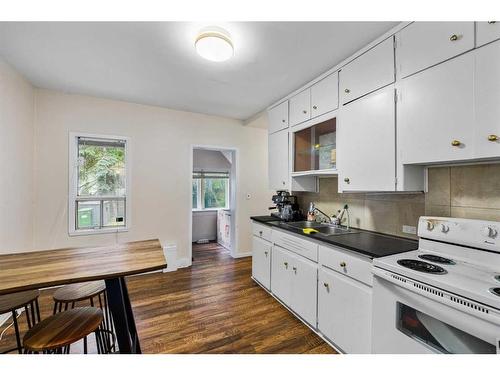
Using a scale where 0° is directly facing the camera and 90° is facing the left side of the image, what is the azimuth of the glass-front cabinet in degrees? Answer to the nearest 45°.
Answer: approximately 45°

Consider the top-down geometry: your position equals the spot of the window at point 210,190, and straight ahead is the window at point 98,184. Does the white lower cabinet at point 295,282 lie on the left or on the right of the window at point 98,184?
left

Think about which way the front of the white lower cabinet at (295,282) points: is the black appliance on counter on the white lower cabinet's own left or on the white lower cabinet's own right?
on the white lower cabinet's own right

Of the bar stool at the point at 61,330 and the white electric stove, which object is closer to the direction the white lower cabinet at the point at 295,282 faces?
the bar stool

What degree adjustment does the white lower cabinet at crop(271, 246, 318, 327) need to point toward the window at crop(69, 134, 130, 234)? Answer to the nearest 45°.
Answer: approximately 45° to its right

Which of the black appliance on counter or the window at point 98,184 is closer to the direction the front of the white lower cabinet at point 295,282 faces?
the window

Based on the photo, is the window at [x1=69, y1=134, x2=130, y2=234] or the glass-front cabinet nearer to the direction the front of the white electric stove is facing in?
the window

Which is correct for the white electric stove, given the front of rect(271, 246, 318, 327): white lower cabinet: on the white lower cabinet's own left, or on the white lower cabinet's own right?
on the white lower cabinet's own left

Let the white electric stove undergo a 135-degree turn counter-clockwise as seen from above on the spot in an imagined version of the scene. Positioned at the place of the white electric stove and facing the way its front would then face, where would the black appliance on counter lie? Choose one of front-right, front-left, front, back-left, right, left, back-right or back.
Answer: back-left

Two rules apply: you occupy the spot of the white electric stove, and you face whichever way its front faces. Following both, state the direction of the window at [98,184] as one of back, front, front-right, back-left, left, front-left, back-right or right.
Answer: front-right
